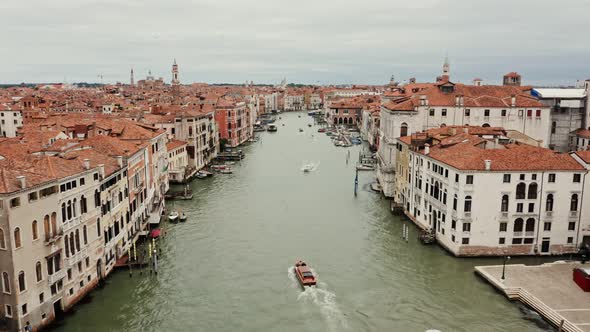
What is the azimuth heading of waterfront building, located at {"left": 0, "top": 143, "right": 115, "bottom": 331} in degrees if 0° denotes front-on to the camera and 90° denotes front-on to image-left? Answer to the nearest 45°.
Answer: approximately 315°

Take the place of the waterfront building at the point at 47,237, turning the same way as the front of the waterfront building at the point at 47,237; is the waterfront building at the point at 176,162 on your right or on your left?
on your left

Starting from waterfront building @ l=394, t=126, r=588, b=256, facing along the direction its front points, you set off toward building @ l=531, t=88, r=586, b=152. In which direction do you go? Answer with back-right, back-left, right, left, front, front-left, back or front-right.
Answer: back-right

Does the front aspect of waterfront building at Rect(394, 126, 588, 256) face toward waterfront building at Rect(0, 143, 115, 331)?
yes

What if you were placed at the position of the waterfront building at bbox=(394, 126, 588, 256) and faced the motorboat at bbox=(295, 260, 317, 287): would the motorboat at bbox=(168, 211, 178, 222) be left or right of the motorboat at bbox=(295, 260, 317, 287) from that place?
right

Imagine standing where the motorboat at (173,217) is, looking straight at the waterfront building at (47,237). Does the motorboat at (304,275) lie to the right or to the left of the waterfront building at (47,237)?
left

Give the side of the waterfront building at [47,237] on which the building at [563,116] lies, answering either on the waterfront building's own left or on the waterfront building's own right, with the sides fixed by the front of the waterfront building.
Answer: on the waterfront building's own left

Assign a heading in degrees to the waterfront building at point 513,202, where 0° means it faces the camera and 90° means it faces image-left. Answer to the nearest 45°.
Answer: approximately 45°

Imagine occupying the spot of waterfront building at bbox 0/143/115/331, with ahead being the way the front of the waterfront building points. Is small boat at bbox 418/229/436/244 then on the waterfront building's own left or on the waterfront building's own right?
on the waterfront building's own left

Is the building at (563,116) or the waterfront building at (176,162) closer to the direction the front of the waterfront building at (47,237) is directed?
the building

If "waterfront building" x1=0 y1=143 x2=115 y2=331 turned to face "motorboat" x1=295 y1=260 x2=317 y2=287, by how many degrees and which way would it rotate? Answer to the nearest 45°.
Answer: approximately 45° to its left
